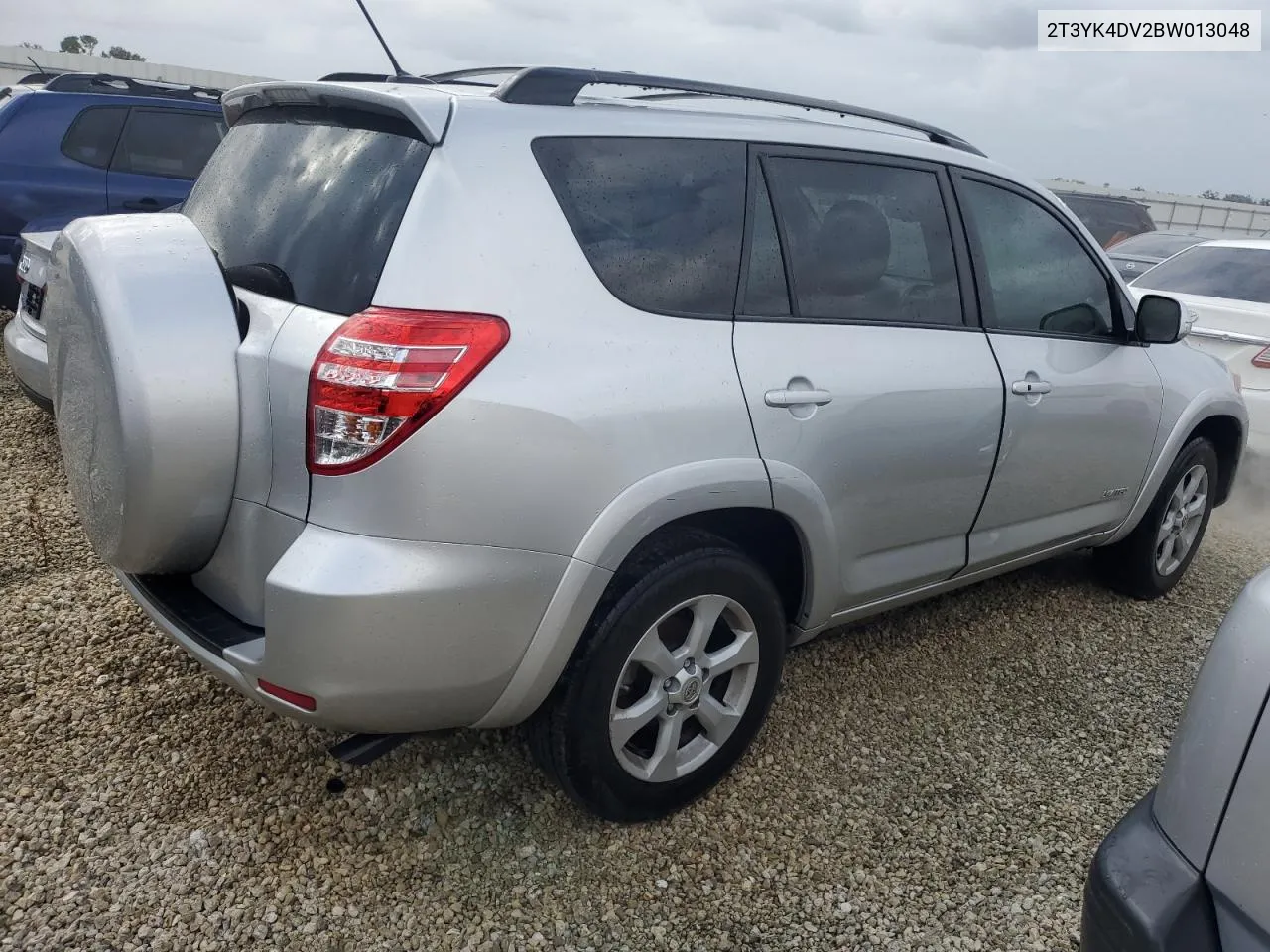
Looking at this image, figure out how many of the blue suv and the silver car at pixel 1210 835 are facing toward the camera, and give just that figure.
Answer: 0

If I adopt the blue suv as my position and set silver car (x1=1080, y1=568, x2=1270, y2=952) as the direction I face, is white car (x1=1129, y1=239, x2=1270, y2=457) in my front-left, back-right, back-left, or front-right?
front-left

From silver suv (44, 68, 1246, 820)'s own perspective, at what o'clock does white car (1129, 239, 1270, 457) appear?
The white car is roughly at 12 o'clock from the silver suv.

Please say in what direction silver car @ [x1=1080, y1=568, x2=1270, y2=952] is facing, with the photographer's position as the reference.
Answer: facing away from the viewer and to the right of the viewer

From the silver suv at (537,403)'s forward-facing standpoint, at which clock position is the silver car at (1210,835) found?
The silver car is roughly at 3 o'clock from the silver suv.

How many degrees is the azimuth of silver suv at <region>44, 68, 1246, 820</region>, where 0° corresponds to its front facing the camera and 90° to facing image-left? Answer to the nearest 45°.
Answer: approximately 225°

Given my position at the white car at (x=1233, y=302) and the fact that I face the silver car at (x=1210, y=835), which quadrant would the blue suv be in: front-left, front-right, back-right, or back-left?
front-right
